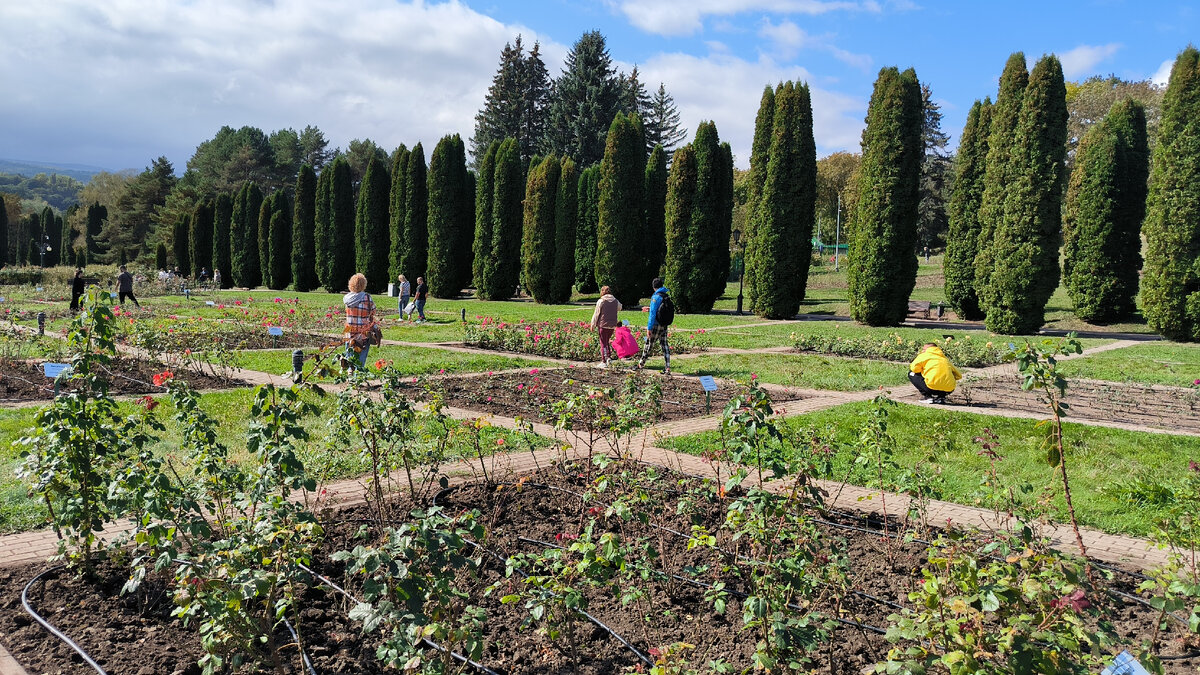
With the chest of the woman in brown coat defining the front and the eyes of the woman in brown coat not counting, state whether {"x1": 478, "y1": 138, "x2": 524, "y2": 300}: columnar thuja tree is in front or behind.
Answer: in front

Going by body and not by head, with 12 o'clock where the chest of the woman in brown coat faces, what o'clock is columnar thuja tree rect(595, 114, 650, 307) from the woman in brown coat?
The columnar thuja tree is roughly at 12 o'clock from the woman in brown coat.

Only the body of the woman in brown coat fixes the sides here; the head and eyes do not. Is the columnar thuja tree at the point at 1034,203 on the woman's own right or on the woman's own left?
on the woman's own right

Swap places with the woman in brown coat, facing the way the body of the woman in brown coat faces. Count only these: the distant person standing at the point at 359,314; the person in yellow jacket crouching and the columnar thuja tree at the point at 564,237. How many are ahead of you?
1

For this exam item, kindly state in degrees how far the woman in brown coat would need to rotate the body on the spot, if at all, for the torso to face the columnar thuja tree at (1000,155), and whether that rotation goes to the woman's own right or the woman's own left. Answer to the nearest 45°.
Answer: approximately 45° to the woman's own right

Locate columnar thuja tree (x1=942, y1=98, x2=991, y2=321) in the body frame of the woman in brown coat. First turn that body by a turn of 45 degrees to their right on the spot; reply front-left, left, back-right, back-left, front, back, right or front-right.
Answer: front

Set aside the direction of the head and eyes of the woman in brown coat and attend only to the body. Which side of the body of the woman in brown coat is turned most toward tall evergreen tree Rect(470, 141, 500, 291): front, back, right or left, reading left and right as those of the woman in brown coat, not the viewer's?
front

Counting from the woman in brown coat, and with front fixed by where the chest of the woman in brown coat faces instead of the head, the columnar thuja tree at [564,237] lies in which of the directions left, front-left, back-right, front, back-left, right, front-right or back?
front

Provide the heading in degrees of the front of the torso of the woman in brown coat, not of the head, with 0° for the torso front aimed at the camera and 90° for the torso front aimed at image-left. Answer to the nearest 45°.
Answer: approximately 180°

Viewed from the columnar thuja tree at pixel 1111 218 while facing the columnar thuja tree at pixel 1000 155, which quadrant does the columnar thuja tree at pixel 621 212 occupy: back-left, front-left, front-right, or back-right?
front-right

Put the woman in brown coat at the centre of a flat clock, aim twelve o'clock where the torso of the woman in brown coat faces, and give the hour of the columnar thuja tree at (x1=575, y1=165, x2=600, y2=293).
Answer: The columnar thuja tree is roughly at 12 o'clock from the woman in brown coat.

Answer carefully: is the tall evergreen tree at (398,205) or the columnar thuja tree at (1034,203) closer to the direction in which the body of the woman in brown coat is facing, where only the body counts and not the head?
the tall evergreen tree

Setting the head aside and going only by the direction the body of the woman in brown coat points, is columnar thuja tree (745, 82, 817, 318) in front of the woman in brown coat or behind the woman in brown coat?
in front

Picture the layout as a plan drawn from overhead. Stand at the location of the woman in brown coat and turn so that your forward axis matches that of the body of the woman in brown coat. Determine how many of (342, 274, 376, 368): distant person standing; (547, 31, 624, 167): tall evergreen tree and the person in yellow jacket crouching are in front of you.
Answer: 1

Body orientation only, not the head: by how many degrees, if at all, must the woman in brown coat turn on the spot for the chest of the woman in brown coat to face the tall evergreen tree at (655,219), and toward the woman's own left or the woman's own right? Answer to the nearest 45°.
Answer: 0° — they already face it

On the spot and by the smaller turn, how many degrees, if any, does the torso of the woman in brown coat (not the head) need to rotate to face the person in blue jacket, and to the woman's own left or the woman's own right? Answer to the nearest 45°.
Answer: approximately 90° to the woman's own right
